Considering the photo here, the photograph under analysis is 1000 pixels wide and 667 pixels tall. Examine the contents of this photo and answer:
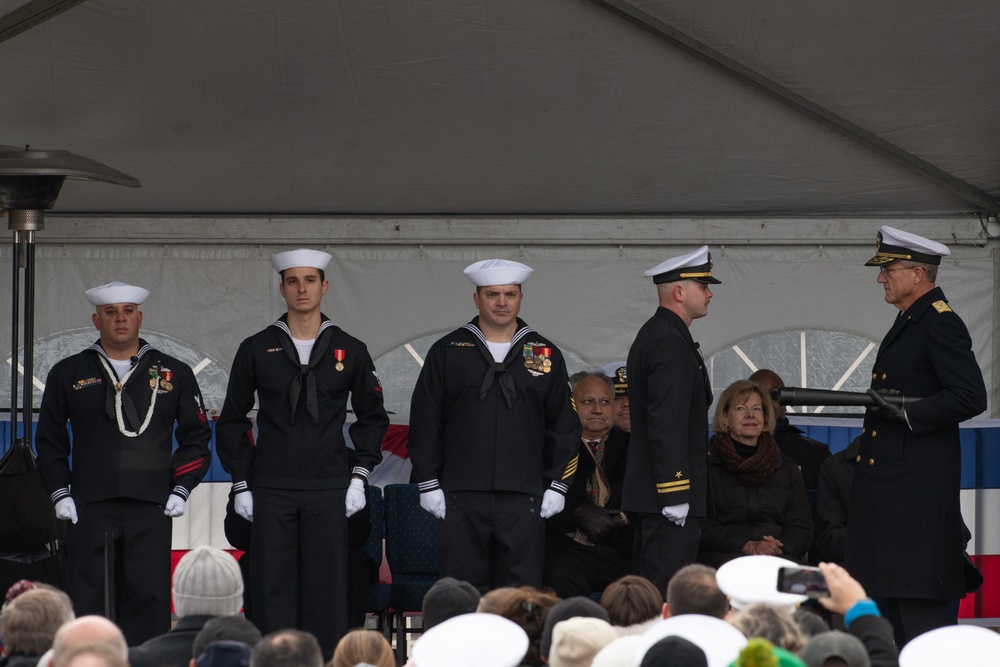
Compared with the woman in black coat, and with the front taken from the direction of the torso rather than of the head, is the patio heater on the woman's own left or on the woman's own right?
on the woman's own right

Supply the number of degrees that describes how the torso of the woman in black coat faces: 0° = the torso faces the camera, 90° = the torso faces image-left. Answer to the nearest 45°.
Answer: approximately 0°
